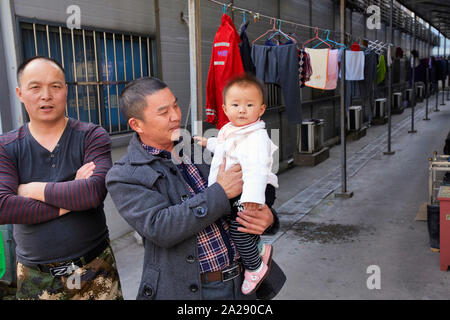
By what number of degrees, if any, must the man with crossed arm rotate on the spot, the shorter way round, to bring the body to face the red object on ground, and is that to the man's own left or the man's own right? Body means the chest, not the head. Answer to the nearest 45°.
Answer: approximately 90° to the man's own left

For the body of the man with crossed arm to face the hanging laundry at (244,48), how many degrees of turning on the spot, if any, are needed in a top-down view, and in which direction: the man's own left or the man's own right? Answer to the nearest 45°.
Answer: approximately 135° to the man's own left

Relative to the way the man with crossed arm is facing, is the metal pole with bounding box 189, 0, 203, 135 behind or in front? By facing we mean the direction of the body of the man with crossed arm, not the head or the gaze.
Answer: behind

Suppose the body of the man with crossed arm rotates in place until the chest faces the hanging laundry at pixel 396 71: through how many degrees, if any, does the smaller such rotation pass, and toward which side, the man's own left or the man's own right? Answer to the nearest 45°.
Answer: approximately 135° to the man's own left

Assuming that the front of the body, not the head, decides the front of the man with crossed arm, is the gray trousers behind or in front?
behind

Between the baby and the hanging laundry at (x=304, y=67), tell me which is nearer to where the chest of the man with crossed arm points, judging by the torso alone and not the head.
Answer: the baby

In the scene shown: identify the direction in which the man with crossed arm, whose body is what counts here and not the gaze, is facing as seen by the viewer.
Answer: toward the camera

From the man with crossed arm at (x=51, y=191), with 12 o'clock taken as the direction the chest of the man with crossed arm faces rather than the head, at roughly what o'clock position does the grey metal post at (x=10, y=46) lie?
The grey metal post is roughly at 6 o'clock from the man with crossed arm.

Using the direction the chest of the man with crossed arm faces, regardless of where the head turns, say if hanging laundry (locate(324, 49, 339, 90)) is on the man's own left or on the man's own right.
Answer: on the man's own left

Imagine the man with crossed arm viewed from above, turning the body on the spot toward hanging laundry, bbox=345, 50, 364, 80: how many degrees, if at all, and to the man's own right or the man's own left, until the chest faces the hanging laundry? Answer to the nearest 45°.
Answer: approximately 135° to the man's own left
